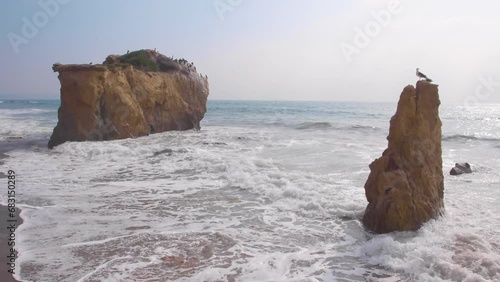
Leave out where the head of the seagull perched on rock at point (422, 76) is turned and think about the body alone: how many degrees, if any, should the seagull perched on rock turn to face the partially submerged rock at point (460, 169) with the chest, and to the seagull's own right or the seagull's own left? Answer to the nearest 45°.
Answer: approximately 90° to the seagull's own right
